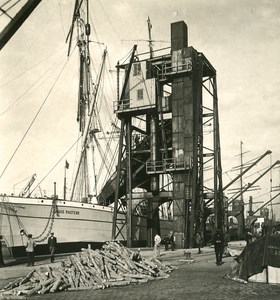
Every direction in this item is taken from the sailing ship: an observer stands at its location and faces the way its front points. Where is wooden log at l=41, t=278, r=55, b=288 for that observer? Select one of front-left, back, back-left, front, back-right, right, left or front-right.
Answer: front-left

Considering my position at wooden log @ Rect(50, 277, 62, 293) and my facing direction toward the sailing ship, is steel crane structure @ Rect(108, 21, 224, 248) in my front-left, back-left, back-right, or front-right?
front-right

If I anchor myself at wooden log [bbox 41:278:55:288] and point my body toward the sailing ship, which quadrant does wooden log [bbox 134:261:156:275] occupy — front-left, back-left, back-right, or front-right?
front-right

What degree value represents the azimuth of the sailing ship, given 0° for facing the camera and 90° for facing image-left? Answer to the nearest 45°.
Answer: approximately 45°

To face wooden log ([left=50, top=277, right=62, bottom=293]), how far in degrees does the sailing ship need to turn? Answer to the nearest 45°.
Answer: approximately 45° to its left

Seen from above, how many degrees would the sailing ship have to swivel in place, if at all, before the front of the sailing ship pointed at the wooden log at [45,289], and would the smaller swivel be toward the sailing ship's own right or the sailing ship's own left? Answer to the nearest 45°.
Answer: approximately 45° to the sailing ship's own left

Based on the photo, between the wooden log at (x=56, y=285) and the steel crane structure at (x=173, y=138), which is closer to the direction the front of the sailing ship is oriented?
the wooden log

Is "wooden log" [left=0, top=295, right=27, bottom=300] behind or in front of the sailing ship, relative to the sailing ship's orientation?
in front
